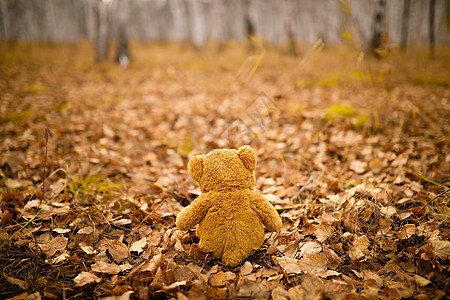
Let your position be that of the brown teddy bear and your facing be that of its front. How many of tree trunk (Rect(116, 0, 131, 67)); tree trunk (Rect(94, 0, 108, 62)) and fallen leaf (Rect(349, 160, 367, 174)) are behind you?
0

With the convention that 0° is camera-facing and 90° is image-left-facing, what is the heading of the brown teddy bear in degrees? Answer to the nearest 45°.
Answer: approximately 180°

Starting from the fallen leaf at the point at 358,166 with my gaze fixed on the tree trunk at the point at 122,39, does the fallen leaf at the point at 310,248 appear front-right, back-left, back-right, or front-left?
back-left

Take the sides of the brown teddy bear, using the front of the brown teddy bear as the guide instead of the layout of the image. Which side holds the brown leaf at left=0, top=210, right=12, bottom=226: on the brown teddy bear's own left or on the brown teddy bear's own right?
on the brown teddy bear's own left
